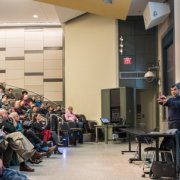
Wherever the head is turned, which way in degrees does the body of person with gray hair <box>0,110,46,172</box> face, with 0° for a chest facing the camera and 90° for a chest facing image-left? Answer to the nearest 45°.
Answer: approximately 270°

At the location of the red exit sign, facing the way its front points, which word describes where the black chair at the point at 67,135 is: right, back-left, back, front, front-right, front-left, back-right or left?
front-right

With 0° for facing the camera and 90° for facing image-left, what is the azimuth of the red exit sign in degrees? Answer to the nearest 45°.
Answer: approximately 0°

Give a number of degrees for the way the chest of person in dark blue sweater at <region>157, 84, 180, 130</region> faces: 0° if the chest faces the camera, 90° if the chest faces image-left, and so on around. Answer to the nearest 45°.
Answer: approximately 45°

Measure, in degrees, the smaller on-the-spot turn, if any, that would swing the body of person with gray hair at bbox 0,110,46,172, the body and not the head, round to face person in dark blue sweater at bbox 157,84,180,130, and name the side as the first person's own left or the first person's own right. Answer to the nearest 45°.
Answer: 0° — they already face them

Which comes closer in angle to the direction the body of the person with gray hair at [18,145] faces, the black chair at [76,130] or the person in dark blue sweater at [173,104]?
the person in dark blue sweater
